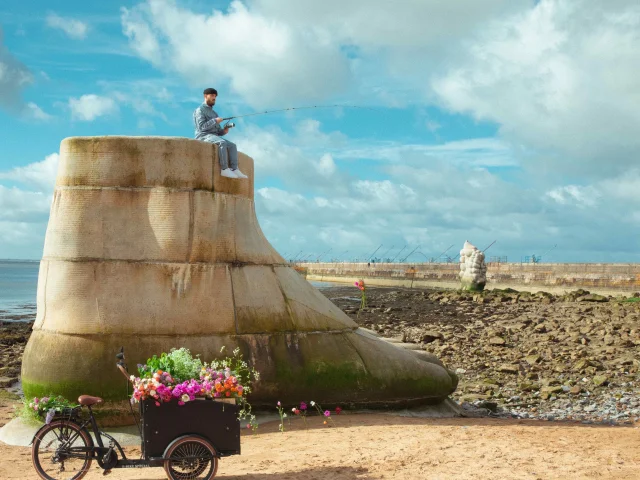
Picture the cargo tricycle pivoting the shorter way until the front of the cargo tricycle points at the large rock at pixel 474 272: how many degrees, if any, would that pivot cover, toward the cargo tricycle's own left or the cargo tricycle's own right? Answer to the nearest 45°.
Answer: approximately 45° to the cargo tricycle's own left

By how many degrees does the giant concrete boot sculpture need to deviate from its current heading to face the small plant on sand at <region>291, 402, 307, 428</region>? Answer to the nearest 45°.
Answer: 0° — it already faces it

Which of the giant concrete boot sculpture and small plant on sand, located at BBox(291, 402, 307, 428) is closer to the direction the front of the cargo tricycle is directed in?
the small plant on sand

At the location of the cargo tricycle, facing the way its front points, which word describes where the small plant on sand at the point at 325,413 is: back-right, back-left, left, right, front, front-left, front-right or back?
front-left

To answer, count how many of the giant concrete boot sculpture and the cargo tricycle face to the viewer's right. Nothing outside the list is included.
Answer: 2

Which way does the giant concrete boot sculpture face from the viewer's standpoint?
to the viewer's right

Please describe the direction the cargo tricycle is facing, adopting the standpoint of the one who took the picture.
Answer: facing to the right of the viewer

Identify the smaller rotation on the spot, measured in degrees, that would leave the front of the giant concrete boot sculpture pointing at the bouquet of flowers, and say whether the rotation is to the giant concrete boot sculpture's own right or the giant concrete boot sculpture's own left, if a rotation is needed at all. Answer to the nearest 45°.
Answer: approximately 90° to the giant concrete boot sculpture's own right
